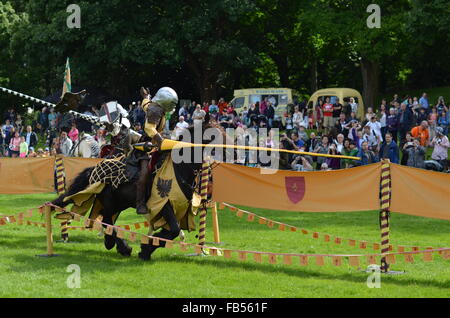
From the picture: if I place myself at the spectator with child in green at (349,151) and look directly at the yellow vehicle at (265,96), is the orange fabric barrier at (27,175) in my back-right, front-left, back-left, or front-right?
back-left

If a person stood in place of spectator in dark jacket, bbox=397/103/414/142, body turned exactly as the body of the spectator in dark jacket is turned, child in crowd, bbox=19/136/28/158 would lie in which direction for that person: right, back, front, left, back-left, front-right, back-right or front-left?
front-right

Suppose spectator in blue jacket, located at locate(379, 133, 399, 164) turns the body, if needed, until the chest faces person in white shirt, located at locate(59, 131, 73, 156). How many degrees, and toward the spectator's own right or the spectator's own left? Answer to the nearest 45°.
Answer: approximately 45° to the spectator's own right

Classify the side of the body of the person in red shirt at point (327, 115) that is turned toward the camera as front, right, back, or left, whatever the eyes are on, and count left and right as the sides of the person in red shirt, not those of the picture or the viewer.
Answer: front

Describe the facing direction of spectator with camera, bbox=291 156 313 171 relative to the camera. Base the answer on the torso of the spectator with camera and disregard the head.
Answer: toward the camera

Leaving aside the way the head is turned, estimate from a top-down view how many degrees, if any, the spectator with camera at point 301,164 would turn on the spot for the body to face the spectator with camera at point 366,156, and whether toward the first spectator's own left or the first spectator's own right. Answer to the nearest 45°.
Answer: approximately 45° to the first spectator's own left

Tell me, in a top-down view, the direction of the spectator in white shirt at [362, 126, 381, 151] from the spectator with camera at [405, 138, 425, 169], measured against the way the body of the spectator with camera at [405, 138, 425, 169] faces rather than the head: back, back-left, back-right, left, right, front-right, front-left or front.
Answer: right

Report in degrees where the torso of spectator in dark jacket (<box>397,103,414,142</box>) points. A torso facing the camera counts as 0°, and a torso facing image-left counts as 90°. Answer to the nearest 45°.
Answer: approximately 45°
